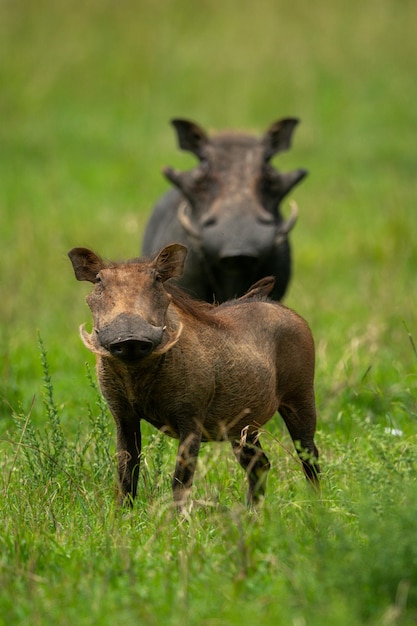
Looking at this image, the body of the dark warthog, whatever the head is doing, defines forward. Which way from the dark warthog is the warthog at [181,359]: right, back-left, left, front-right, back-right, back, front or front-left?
front

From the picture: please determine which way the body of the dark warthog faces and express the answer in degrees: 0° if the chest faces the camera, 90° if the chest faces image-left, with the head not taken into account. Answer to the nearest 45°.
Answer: approximately 0°

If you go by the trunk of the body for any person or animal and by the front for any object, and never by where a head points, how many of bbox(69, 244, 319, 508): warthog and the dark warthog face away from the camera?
0

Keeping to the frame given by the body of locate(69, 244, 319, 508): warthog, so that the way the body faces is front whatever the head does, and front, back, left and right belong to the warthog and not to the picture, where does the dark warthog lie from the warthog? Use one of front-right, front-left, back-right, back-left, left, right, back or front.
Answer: back-right
